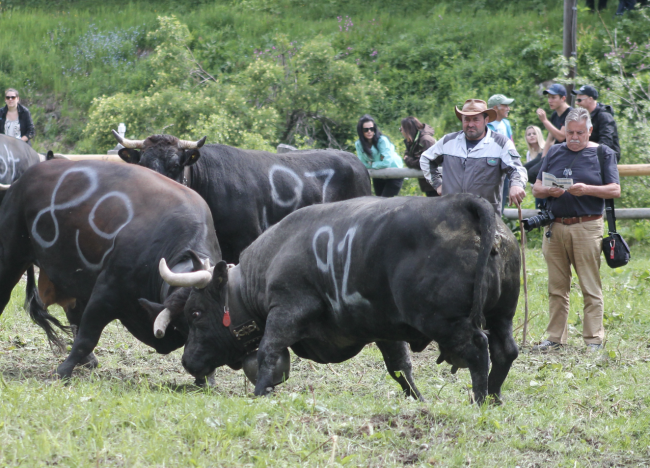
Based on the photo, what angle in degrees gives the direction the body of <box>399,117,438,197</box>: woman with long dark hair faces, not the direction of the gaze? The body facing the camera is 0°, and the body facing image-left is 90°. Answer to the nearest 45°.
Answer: approximately 45°

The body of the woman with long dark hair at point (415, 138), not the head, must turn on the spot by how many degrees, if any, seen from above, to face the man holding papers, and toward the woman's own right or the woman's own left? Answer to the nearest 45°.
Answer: approximately 90° to the woman's own left

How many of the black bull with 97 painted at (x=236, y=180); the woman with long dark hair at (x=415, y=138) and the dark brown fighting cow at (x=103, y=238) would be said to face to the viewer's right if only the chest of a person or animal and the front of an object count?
1

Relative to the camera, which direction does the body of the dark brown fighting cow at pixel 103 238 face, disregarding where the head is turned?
to the viewer's right

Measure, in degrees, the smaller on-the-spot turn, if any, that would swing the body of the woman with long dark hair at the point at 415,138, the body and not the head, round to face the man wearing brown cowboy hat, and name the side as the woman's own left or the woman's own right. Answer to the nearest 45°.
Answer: approximately 45° to the woman's own left

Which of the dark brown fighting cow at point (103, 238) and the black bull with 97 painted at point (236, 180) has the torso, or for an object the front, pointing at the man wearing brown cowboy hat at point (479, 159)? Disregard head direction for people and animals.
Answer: the dark brown fighting cow

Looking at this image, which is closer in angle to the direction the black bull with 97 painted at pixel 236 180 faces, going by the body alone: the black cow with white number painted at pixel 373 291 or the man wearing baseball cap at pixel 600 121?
the black cow with white number painted

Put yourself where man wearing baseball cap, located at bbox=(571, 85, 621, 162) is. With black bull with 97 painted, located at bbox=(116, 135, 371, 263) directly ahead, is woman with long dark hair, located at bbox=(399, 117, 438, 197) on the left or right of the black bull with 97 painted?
right

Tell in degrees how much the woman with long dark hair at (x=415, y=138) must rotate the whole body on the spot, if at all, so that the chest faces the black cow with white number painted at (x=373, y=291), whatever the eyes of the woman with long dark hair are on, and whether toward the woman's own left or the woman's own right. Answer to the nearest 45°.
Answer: approximately 45° to the woman's own left

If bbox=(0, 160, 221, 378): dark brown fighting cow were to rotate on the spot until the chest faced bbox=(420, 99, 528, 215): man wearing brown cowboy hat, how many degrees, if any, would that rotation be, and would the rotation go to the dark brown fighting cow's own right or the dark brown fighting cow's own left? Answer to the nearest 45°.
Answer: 0° — it already faces them

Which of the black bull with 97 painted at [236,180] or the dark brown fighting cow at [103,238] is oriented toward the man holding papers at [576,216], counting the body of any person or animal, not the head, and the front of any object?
the dark brown fighting cow

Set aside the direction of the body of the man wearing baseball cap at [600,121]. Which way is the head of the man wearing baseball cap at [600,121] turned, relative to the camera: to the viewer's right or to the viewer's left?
to the viewer's left
